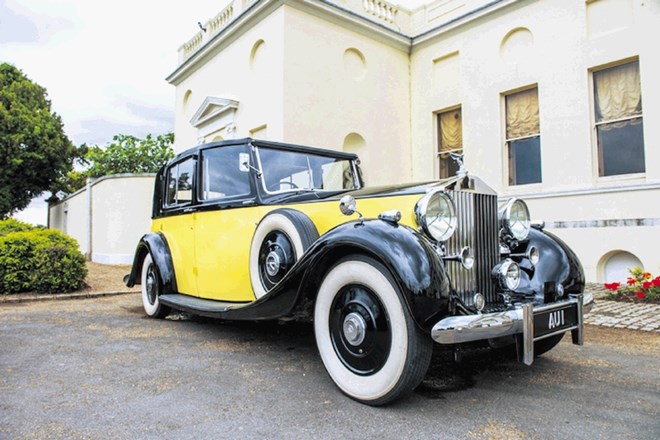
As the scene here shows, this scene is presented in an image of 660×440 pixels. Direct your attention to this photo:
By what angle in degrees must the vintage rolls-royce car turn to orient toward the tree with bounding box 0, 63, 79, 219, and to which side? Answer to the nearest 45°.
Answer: approximately 180°

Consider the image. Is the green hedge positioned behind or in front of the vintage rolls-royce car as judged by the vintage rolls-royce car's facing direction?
behind

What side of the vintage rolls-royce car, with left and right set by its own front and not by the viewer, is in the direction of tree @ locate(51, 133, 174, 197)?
back

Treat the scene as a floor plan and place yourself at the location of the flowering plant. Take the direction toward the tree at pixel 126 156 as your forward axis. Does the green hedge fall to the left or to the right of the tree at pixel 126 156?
left

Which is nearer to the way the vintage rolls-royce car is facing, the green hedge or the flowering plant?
the flowering plant

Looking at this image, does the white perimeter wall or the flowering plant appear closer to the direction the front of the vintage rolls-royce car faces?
the flowering plant

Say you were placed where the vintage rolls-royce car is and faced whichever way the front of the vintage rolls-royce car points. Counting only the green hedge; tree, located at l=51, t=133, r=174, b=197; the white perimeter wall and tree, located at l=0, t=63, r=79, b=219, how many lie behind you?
4

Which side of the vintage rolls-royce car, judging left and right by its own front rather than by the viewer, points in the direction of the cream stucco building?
left

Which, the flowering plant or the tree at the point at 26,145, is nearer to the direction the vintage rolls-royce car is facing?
the flowering plant

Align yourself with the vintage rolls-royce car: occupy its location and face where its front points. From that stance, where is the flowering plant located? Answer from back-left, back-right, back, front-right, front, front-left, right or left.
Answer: left

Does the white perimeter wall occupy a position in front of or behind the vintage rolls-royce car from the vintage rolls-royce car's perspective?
behind

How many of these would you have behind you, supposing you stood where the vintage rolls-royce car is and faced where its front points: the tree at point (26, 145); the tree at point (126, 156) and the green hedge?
3
